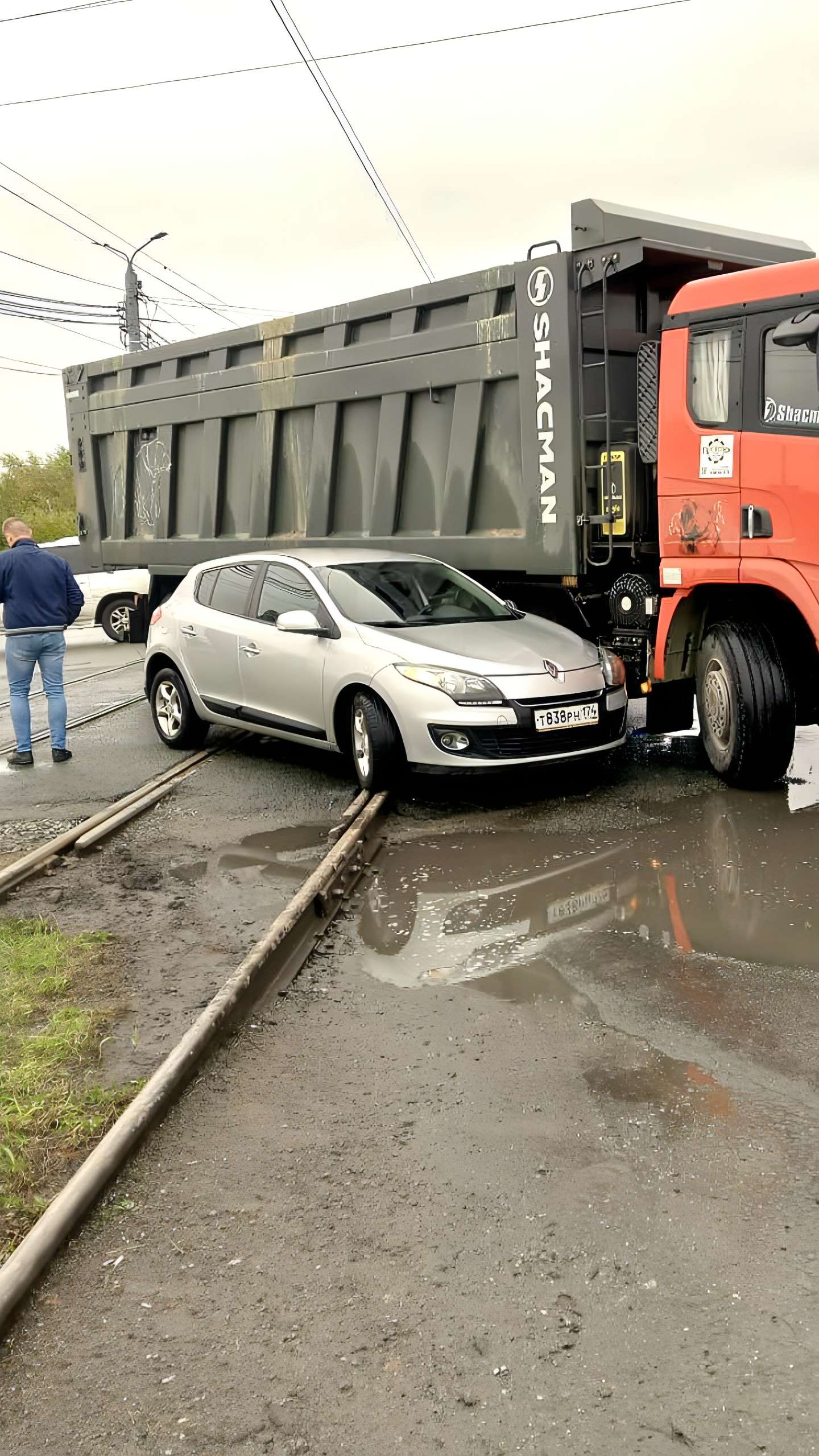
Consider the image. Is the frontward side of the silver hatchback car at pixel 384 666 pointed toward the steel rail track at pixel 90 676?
no

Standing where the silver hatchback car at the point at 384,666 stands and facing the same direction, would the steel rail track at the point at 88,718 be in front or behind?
behind

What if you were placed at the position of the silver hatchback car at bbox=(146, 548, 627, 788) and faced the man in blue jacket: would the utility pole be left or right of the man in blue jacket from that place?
right

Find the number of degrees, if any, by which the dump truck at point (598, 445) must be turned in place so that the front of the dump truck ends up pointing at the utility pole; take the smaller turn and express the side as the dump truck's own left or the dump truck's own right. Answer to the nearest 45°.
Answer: approximately 135° to the dump truck's own left

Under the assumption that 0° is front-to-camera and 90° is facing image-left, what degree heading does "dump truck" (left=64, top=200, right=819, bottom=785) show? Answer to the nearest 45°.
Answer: approximately 315°

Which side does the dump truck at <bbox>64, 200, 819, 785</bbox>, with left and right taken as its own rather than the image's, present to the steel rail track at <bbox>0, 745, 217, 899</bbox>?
right

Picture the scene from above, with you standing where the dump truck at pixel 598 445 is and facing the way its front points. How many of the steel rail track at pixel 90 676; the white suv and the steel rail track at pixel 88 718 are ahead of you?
0

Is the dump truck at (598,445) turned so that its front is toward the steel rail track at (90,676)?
no

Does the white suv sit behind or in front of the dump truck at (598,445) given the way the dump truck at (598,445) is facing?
behind

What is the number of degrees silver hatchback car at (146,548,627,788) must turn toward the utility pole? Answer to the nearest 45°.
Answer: approximately 135° to its left

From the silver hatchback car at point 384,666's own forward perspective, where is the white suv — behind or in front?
behind

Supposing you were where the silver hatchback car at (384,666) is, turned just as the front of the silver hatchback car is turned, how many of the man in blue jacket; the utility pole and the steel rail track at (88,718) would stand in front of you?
0

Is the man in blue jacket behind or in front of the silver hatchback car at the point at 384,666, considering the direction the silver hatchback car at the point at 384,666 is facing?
behind

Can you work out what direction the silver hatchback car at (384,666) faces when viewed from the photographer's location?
facing the viewer and to the right of the viewer

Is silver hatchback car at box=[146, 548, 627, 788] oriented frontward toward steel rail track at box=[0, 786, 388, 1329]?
no

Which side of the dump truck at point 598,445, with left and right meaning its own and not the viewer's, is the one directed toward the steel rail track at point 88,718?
back
